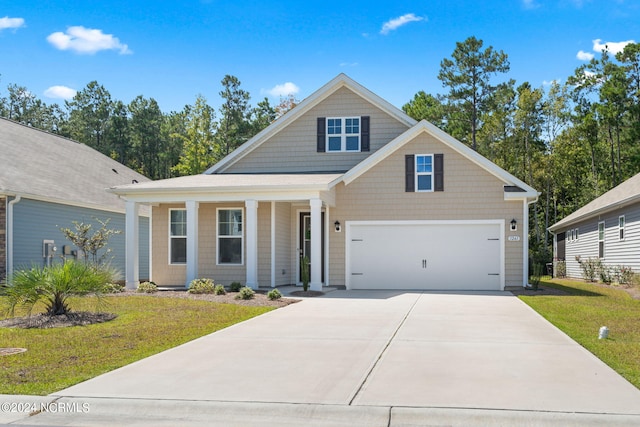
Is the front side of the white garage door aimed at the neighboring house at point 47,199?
no

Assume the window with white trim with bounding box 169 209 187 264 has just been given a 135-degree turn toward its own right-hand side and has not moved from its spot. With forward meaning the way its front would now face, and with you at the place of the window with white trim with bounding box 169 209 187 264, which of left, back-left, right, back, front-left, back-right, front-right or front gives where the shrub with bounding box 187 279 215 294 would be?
back-left

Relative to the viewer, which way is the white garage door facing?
toward the camera

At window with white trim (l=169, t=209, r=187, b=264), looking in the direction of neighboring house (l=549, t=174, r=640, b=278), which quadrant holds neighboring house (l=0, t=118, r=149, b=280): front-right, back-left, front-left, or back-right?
back-left

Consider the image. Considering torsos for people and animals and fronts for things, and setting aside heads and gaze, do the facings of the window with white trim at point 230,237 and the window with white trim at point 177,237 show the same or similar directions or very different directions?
same or similar directions

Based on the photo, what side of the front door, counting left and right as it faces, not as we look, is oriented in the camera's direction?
front

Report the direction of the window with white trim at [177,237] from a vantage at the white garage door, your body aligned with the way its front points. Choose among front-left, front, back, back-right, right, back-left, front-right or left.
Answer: right

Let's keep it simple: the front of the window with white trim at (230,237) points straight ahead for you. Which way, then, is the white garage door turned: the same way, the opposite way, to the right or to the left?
the same way

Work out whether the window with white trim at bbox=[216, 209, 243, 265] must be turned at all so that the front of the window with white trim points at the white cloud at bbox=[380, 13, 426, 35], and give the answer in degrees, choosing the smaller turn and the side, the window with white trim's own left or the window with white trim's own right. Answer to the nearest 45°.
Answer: approximately 135° to the window with white trim's own left

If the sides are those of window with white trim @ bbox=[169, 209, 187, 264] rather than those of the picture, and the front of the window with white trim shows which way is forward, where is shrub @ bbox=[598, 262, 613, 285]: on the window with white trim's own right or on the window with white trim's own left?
on the window with white trim's own left

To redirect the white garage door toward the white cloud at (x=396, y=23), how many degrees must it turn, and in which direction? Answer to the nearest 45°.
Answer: approximately 180°

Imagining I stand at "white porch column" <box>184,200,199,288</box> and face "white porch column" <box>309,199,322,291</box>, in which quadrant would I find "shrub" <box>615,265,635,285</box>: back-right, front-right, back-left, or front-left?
front-left

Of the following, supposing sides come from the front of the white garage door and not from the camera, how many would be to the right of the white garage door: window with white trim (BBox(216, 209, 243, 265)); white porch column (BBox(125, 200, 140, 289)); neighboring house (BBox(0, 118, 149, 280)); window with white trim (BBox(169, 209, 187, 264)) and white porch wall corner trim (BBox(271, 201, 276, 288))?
5

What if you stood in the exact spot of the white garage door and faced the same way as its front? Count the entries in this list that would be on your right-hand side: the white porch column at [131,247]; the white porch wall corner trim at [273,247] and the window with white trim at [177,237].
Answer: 3

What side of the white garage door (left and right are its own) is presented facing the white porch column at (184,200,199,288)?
right

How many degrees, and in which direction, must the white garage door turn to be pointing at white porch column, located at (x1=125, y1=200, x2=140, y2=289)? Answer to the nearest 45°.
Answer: approximately 90° to its right

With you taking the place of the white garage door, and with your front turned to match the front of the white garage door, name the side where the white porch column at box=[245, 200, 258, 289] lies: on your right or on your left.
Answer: on your right
